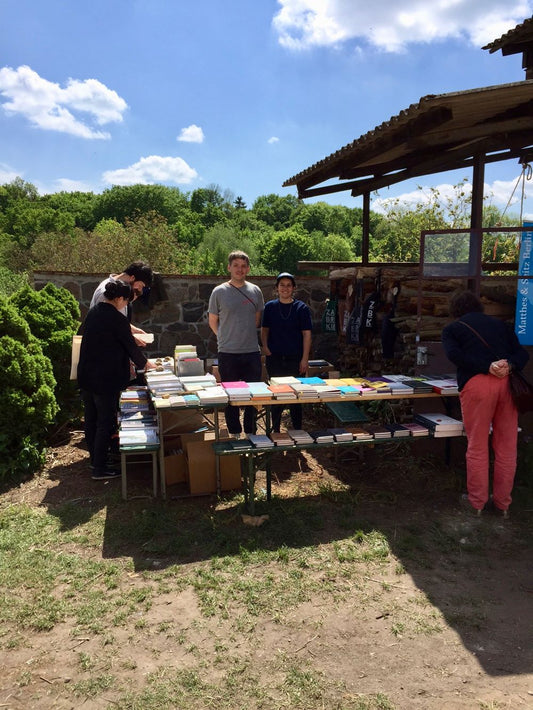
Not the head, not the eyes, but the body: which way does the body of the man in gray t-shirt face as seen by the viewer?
toward the camera

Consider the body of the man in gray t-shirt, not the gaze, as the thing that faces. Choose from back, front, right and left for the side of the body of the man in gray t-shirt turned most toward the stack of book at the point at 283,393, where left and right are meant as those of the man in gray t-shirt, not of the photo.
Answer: front

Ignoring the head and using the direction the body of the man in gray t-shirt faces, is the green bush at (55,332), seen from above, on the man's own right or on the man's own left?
on the man's own right

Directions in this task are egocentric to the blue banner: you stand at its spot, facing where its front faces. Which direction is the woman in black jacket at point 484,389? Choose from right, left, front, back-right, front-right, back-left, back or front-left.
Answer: front

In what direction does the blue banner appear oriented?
toward the camera

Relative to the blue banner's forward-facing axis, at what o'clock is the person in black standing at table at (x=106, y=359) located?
The person in black standing at table is roughly at 2 o'clock from the blue banner.

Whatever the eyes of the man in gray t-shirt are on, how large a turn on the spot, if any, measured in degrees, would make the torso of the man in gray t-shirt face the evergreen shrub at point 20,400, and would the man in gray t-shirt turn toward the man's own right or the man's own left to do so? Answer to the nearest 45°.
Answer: approximately 90° to the man's own right

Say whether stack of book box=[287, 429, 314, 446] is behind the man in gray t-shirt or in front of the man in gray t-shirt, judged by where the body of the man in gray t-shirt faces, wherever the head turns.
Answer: in front

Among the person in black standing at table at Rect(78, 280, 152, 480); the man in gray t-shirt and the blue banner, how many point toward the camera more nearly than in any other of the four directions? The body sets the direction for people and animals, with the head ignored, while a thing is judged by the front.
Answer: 2

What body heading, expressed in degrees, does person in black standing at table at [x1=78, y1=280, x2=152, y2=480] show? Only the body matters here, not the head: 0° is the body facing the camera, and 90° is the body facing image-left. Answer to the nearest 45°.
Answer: approximately 225°
